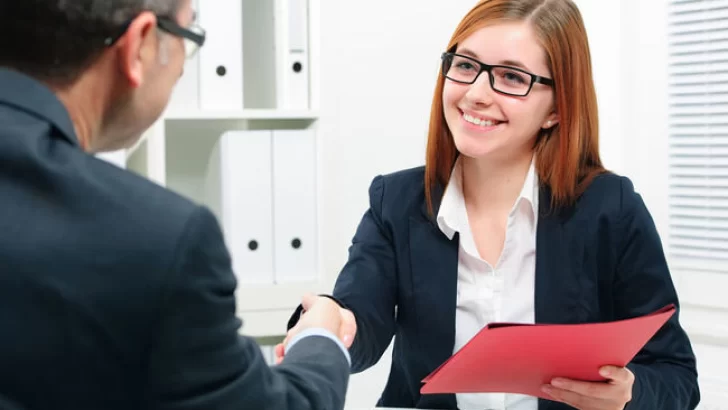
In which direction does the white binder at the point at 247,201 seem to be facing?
toward the camera

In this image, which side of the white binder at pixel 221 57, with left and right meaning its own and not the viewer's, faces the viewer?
front

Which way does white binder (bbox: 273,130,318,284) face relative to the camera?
toward the camera

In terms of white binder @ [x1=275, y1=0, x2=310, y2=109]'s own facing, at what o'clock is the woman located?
The woman is roughly at 11 o'clock from the white binder.

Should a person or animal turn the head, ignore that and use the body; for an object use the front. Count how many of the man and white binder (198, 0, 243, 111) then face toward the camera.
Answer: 1

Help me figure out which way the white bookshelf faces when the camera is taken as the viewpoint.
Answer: facing the viewer

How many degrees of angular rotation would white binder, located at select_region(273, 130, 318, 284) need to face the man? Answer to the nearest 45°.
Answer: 0° — it already faces them

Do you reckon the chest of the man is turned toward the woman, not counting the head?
yes

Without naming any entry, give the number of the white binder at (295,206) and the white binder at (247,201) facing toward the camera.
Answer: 2

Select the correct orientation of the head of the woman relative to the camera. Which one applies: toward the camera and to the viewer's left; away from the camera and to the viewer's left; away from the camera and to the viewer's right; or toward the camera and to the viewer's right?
toward the camera and to the viewer's left

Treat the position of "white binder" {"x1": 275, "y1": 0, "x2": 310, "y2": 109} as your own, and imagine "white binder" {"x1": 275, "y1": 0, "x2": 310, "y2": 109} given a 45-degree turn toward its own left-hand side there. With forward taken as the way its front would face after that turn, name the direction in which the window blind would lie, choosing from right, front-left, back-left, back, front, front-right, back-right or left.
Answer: front-left

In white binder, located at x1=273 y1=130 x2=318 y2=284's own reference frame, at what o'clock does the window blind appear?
The window blind is roughly at 9 o'clock from the white binder.
